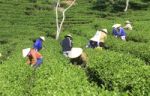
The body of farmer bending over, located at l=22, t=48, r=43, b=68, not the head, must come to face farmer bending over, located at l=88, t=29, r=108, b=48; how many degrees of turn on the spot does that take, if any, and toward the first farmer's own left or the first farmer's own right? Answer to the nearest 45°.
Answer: approximately 135° to the first farmer's own right

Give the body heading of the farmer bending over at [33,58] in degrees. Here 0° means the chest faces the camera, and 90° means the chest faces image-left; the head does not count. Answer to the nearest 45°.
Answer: approximately 90°
